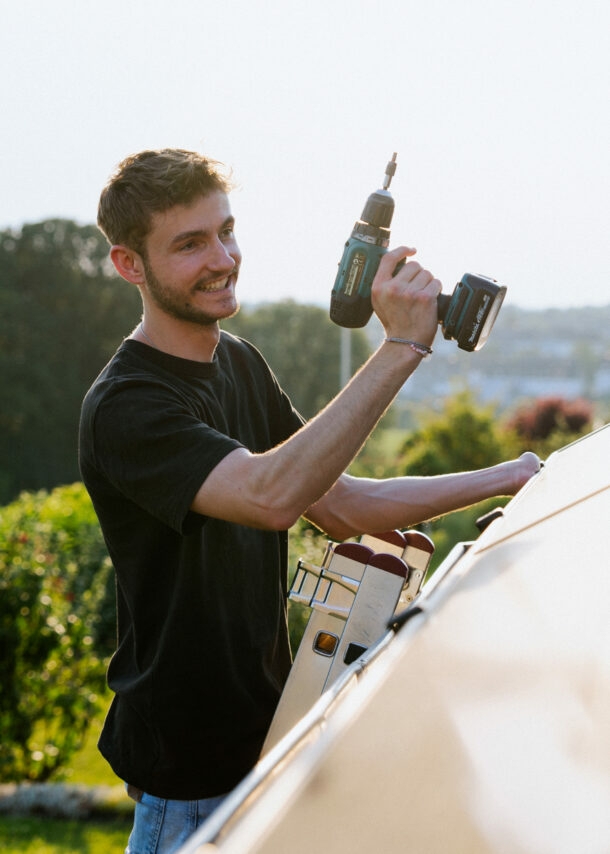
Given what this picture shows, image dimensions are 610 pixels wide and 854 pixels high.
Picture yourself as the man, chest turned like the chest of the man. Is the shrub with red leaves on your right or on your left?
on your left

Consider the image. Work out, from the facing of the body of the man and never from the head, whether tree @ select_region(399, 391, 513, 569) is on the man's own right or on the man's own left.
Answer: on the man's own left

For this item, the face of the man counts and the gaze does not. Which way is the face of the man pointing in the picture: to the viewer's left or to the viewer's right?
to the viewer's right

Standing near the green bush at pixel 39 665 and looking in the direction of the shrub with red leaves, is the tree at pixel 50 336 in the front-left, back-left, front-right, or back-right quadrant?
front-left

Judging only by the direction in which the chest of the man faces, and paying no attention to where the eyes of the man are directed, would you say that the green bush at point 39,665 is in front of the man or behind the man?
behind

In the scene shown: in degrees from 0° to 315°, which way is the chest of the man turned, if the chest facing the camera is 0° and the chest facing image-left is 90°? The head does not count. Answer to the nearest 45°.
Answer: approximately 315°
